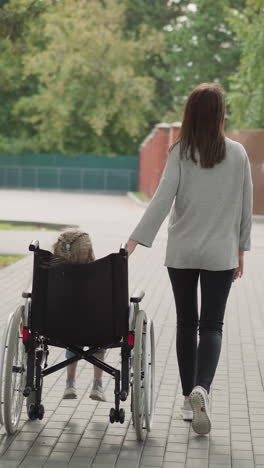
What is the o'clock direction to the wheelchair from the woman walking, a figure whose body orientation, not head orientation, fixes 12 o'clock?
The wheelchair is roughly at 8 o'clock from the woman walking.

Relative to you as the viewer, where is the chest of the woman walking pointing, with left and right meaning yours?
facing away from the viewer

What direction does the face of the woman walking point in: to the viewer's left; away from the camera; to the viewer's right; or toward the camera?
away from the camera

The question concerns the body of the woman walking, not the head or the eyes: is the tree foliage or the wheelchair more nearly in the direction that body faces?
the tree foliage

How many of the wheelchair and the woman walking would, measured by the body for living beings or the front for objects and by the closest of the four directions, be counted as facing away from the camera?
2

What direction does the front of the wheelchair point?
away from the camera

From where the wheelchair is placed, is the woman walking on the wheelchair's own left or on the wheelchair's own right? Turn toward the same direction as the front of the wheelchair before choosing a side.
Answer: on the wheelchair's own right

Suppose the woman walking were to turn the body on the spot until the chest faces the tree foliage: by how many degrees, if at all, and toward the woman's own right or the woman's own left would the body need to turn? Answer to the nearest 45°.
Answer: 0° — they already face it
